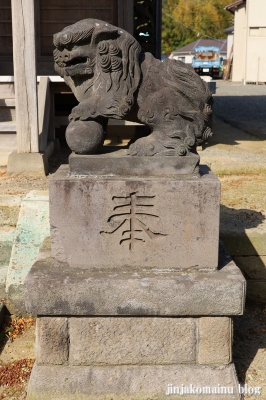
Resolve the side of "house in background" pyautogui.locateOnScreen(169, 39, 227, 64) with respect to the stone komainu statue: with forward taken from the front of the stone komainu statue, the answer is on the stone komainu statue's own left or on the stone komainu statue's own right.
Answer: on the stone komainu statue's own right

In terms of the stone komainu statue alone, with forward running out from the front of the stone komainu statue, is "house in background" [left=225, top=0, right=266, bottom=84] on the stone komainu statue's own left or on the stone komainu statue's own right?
on the stone komainu statue's own right

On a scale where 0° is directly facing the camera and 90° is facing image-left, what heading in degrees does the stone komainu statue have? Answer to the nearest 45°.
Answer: approximately 90°

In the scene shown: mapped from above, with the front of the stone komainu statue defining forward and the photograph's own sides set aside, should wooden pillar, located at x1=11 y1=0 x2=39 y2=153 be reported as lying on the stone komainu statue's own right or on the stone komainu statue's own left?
on the stone komainu statue's own right

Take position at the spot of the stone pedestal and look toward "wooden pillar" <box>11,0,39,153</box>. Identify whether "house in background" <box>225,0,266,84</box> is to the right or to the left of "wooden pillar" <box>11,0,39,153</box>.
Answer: right
